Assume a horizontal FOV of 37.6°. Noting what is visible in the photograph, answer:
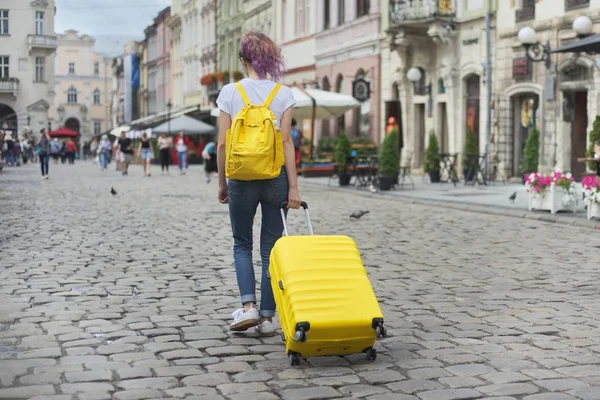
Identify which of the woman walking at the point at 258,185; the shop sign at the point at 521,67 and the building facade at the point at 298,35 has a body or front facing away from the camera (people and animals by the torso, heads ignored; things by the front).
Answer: the woman walking

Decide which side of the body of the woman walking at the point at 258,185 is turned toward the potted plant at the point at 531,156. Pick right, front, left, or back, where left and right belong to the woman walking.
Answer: front

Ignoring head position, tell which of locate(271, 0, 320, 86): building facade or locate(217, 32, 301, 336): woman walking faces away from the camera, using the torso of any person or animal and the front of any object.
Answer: the woman walking

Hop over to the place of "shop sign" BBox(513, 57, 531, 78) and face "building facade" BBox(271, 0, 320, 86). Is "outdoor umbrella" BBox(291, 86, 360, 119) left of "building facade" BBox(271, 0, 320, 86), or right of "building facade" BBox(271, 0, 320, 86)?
left

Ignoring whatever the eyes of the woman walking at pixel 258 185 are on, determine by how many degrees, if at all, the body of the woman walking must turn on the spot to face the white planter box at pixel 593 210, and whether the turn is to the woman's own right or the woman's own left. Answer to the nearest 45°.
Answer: approximately 45° to the woman's own right

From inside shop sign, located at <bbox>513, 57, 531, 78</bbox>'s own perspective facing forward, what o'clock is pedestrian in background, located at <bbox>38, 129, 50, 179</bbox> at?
The pedestrian in background is roughly at 2 o'clock from the shop sign.

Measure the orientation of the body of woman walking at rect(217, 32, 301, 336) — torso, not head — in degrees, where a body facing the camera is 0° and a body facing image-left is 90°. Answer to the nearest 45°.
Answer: approximately 180°

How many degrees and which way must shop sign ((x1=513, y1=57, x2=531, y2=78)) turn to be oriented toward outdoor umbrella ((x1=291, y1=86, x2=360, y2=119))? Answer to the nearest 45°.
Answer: approximately 45° to its right

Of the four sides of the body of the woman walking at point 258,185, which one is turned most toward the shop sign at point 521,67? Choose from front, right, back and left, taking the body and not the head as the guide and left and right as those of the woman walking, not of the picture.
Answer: front

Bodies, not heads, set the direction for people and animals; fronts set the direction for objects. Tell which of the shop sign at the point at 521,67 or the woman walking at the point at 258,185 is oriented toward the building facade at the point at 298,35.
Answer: the woman walking

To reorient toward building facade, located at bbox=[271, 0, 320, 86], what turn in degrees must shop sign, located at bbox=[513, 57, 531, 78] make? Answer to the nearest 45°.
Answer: approximately 90° to its right

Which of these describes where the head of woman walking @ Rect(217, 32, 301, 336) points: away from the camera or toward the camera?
away from the camera

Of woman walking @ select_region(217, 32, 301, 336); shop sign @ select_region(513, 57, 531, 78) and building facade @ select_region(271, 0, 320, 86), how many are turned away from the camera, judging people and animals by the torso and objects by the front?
1

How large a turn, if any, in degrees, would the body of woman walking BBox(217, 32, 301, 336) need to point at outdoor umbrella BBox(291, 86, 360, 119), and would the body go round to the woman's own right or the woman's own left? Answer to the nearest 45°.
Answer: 0° — they already face it

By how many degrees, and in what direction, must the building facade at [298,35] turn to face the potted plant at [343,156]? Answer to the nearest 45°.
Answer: approximately 45° to its left
